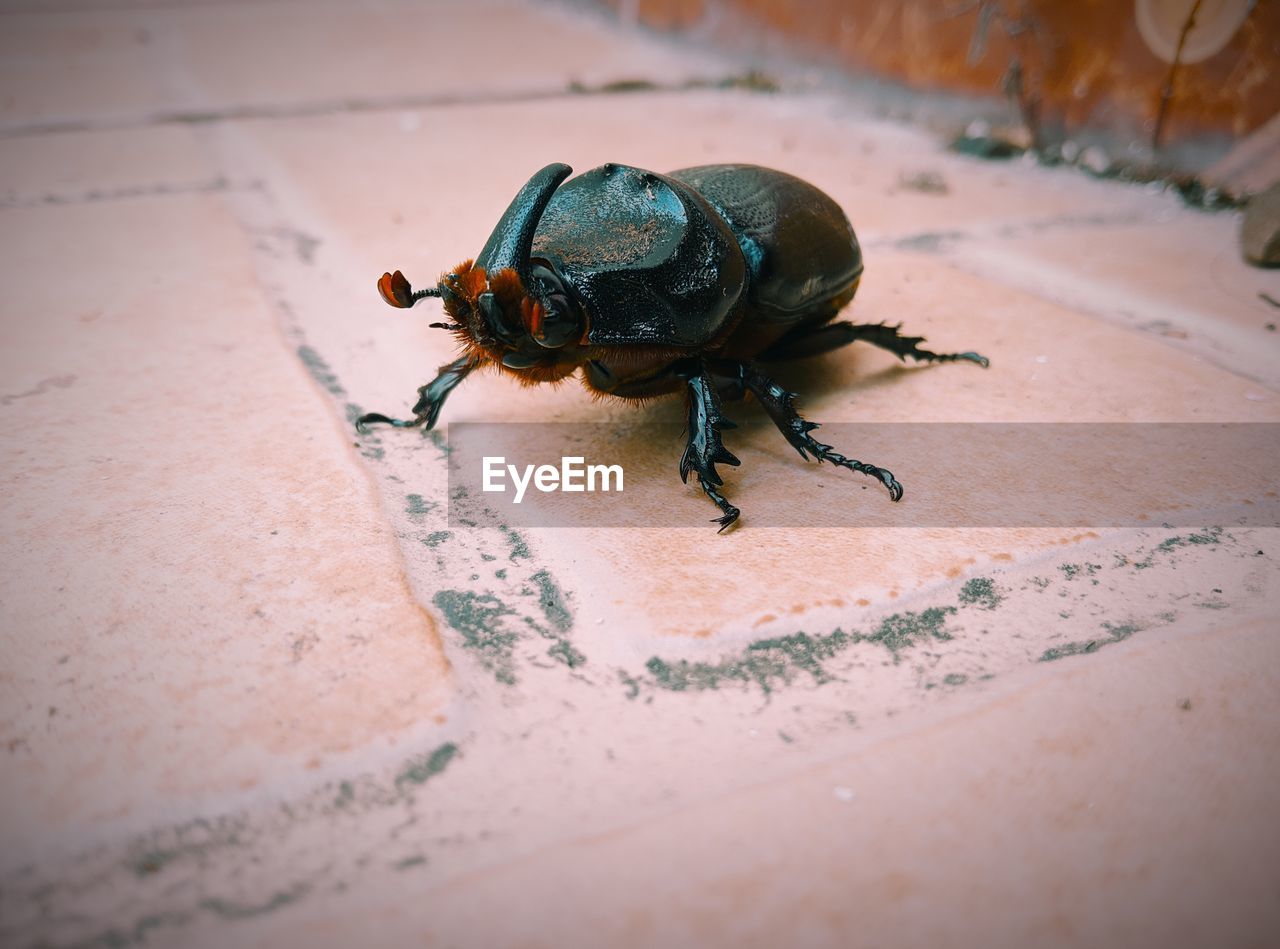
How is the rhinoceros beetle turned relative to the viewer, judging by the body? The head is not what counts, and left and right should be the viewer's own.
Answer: facing the viewer and to the left of the viewer
